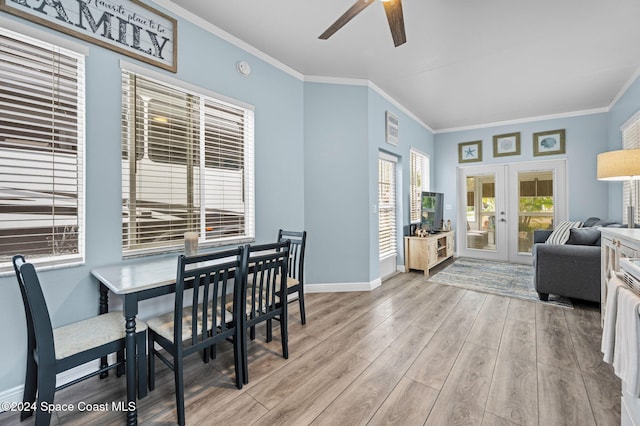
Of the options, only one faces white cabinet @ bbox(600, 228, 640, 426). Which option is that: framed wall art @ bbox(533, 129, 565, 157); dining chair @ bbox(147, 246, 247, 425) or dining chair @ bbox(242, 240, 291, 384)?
the framed wall art

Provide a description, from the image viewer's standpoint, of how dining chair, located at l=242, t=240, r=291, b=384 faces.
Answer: facing away from the viewer and to the left of the viewer

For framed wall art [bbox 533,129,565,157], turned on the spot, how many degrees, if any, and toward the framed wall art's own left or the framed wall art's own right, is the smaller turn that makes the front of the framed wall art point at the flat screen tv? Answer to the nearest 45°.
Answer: approximately 45° to the framed wall art's own right

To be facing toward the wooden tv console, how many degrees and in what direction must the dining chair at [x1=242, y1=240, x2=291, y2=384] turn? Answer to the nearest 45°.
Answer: approximately 90° to its right

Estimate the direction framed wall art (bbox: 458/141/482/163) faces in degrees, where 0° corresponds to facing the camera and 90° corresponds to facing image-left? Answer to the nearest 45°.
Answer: approximately 0°

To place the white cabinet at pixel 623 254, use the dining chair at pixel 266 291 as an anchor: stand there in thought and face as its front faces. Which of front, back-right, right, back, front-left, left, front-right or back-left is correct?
back-right
